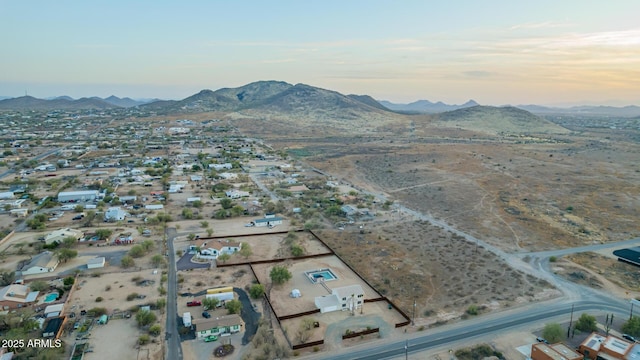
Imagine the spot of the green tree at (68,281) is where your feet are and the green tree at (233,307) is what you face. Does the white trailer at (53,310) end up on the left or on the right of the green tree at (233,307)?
right

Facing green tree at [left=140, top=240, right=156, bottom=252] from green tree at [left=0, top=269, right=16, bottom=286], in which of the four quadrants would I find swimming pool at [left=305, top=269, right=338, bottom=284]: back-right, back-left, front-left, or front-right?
front-right

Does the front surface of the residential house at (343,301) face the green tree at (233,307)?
no

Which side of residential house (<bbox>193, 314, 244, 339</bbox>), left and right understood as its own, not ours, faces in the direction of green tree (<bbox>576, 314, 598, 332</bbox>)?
left

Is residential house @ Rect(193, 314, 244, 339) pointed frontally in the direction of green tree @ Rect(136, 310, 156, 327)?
no

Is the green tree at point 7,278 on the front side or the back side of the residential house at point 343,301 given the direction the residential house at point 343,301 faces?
on the back side

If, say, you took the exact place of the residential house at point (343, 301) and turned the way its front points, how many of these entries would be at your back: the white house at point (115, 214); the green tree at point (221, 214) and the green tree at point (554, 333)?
2

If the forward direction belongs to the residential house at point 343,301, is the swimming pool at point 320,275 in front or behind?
behind

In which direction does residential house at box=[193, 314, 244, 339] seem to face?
toward the camera

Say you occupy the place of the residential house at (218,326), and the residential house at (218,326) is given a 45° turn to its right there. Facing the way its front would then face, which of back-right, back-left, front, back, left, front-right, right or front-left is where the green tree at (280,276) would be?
back

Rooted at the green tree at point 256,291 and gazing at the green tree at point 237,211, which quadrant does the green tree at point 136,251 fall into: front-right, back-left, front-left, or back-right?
front-left

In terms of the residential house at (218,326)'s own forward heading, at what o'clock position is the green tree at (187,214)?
The green tree is roughly at 6 o'clock from the residential house.

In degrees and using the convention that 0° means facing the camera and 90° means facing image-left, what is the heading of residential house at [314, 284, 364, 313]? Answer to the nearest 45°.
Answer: approximately 315°

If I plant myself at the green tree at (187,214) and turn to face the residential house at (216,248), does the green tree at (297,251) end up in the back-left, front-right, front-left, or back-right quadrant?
front-left

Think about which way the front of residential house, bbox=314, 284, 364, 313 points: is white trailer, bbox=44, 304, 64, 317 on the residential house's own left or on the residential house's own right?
on the residential house's own right

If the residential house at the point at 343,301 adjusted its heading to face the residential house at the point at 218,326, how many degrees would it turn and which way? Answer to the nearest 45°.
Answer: approximately 90° to its right

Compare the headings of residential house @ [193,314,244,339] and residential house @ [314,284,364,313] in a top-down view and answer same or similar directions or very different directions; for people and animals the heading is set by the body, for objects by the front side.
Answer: same or similar directions

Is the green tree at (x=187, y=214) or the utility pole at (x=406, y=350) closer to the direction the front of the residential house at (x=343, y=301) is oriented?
the utility pole

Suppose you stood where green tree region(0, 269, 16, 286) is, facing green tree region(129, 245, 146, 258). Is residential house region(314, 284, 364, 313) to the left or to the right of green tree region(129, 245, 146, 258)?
right

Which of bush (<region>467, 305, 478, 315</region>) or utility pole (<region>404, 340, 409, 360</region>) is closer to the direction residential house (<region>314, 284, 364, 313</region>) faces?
the utility pole

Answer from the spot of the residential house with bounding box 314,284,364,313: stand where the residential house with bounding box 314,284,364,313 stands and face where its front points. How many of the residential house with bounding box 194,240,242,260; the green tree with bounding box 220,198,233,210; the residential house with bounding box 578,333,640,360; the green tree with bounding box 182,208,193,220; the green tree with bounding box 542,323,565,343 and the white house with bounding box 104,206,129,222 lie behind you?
4

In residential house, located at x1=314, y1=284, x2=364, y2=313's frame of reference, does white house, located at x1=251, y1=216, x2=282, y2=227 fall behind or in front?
behind

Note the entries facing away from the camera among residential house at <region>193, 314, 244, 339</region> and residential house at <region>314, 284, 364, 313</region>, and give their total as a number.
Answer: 0
